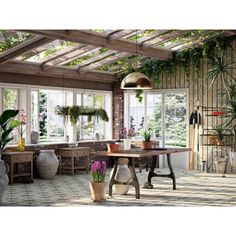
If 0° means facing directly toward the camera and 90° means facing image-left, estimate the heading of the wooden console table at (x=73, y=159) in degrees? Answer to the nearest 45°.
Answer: approximately 315°

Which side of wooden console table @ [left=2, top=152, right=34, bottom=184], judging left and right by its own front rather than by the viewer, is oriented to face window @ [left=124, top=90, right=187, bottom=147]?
left

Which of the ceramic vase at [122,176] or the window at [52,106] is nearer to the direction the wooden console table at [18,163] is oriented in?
the ceramic vase

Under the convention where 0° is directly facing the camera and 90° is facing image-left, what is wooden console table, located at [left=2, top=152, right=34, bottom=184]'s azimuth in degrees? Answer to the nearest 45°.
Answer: approximately 315°

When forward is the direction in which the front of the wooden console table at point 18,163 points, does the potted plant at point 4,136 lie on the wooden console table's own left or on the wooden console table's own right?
on the wooden console table's own right

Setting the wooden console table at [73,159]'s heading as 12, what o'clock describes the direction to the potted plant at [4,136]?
The potted plant is roughly at 2 o'clock from the wooden console table.

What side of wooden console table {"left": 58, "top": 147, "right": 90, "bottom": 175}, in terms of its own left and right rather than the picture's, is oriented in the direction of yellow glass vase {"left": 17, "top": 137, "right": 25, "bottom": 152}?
right

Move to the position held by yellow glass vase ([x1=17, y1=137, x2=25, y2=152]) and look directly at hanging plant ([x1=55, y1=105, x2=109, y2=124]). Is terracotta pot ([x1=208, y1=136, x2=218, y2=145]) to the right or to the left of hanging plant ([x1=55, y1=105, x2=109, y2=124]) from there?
right
